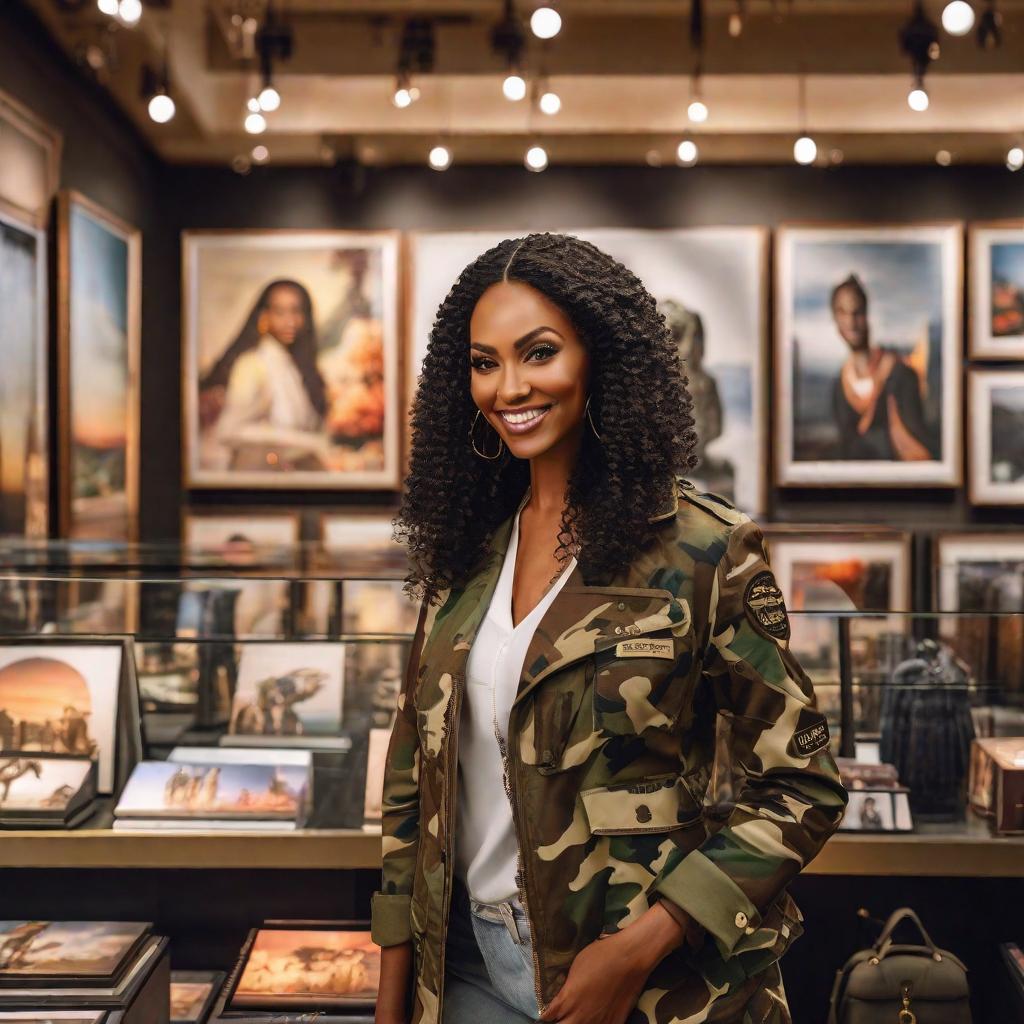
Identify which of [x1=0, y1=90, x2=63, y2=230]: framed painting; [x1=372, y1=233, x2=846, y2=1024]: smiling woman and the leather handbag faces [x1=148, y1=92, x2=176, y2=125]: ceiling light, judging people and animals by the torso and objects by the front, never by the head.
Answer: the framed painting

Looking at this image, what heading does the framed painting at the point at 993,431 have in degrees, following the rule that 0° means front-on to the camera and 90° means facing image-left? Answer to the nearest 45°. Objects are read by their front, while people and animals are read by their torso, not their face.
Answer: approximately 0°

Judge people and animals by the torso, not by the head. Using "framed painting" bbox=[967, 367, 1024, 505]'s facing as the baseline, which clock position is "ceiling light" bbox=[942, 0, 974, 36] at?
The ceiling light is roughly at 12 o'clock from the framed painting.

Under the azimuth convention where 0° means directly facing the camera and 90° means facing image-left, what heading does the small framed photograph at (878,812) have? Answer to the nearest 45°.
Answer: approximately 0°

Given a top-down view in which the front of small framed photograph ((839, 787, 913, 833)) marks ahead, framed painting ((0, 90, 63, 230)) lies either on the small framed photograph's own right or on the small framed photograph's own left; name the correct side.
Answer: on the small framed photograph's own right

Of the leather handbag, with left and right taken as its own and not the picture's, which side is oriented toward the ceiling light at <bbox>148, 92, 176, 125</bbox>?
right

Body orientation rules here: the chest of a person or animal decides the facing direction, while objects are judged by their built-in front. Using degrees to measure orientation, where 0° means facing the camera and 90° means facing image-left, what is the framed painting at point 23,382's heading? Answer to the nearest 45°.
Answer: approximately 315°

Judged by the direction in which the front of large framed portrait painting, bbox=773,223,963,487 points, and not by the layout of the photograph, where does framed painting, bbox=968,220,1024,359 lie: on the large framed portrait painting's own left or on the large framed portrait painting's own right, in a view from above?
on the large framed portrait painting's own left

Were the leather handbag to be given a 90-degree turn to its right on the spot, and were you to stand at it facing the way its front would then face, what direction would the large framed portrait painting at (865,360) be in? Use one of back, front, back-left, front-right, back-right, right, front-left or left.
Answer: right

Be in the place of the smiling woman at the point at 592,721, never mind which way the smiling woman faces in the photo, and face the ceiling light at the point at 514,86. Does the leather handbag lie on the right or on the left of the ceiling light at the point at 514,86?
right
